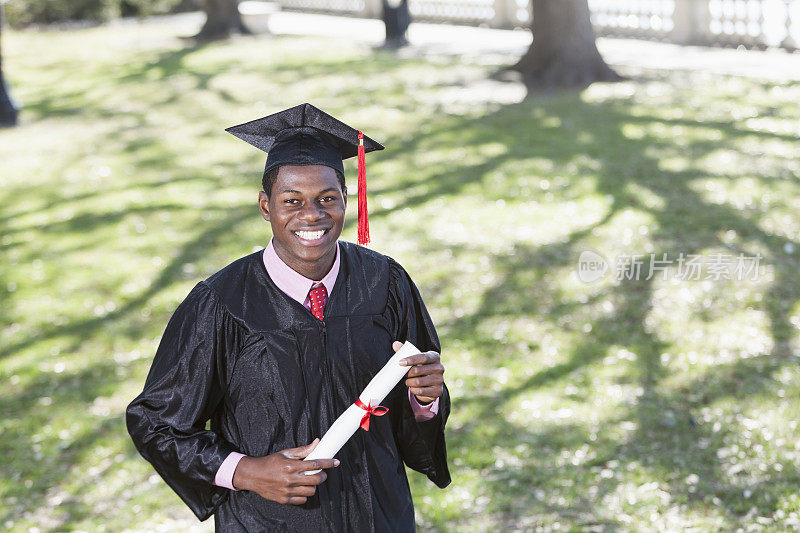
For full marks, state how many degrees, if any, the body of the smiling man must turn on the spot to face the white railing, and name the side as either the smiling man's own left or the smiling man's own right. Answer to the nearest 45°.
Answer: approximately 135° to the smiling man's own left

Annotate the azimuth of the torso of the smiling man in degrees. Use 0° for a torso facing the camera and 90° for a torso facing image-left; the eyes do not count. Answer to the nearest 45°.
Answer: approximately 0°
